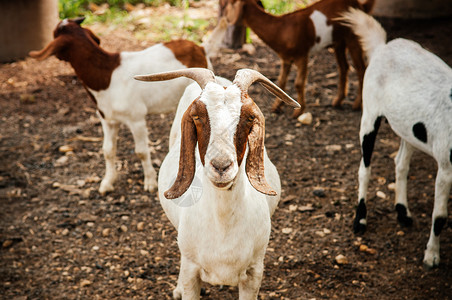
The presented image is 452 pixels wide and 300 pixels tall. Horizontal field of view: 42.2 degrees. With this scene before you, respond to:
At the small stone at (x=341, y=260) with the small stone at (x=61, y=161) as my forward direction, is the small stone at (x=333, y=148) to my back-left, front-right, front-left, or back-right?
front-right

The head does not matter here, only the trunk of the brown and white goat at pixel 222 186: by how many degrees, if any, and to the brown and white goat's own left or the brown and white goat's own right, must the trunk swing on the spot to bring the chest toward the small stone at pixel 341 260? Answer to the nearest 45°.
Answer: approximately 135° to the brown and white goat's own left

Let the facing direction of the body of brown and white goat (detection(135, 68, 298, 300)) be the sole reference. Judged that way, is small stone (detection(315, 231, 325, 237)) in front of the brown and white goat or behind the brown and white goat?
behind

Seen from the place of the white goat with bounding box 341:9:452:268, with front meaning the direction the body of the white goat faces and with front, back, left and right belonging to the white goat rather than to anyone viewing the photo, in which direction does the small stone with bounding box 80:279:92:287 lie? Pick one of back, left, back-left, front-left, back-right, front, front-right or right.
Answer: right

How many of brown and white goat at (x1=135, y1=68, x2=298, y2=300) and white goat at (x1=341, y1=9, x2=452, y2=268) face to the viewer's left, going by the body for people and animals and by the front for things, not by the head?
0

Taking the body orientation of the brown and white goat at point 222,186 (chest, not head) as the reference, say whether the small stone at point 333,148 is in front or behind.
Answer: behind

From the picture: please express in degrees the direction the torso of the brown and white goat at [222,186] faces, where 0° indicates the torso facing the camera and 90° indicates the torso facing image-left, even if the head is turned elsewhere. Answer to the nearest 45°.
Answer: approximately 0°

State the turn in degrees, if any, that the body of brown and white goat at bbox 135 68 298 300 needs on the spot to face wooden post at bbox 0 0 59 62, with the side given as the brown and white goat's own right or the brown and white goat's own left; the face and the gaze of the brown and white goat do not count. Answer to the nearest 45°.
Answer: approximately 135° to the brown and white goat's own right

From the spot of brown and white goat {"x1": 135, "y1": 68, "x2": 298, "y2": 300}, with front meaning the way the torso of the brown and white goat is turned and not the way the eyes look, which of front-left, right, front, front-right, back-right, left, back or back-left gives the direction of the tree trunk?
back

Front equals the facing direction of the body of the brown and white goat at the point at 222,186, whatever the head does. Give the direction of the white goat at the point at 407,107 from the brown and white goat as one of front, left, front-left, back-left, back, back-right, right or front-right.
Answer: back-left
